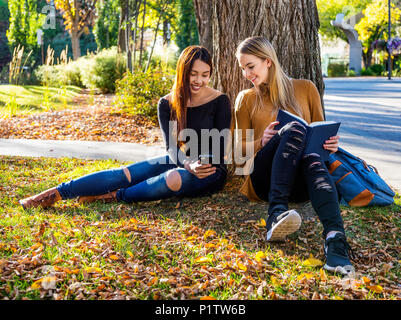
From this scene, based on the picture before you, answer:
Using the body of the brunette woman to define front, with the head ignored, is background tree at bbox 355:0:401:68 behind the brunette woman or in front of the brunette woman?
behind

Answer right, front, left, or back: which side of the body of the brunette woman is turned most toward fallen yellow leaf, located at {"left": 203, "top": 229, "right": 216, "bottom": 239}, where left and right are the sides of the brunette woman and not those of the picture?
front

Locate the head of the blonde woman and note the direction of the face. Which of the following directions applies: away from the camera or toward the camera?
toward the camera

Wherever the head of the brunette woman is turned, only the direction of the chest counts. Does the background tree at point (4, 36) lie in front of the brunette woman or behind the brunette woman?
behind

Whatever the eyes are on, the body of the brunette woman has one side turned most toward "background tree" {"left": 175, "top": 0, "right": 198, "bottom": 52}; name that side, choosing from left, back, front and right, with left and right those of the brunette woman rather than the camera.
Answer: back

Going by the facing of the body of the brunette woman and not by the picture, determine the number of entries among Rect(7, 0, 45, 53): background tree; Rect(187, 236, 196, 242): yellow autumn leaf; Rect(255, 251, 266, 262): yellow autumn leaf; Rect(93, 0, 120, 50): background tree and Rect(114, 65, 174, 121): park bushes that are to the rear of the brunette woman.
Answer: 3

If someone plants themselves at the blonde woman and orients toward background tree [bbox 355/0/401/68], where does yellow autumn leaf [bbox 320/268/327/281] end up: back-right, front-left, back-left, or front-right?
back-right

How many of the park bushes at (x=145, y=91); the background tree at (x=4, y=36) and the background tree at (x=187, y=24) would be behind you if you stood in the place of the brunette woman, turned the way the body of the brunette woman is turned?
3

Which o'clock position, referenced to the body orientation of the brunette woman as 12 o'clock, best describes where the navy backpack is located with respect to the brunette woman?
The navy backpack is roughly at 10 o'clock from the brunette woman.

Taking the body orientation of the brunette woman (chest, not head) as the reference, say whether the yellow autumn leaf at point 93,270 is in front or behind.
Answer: in front

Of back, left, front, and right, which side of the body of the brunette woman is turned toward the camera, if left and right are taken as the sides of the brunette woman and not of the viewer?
front

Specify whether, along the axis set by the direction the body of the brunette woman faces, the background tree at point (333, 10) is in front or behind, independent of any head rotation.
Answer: behind

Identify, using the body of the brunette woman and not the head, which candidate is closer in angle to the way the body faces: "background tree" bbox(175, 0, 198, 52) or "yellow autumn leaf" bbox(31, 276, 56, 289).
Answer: the yellow autumn leaf

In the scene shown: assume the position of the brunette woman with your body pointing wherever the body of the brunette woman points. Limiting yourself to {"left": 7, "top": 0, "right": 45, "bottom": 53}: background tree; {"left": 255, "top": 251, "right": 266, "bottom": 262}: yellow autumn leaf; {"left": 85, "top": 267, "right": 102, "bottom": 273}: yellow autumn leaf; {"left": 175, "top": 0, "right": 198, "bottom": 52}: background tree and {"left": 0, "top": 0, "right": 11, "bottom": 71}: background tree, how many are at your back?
3

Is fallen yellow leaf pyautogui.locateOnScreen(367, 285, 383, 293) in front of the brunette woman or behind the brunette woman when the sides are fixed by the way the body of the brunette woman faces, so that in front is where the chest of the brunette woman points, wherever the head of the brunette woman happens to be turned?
in front

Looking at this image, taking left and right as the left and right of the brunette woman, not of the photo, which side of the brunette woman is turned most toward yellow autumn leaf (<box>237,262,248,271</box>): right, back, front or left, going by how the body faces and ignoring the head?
front
